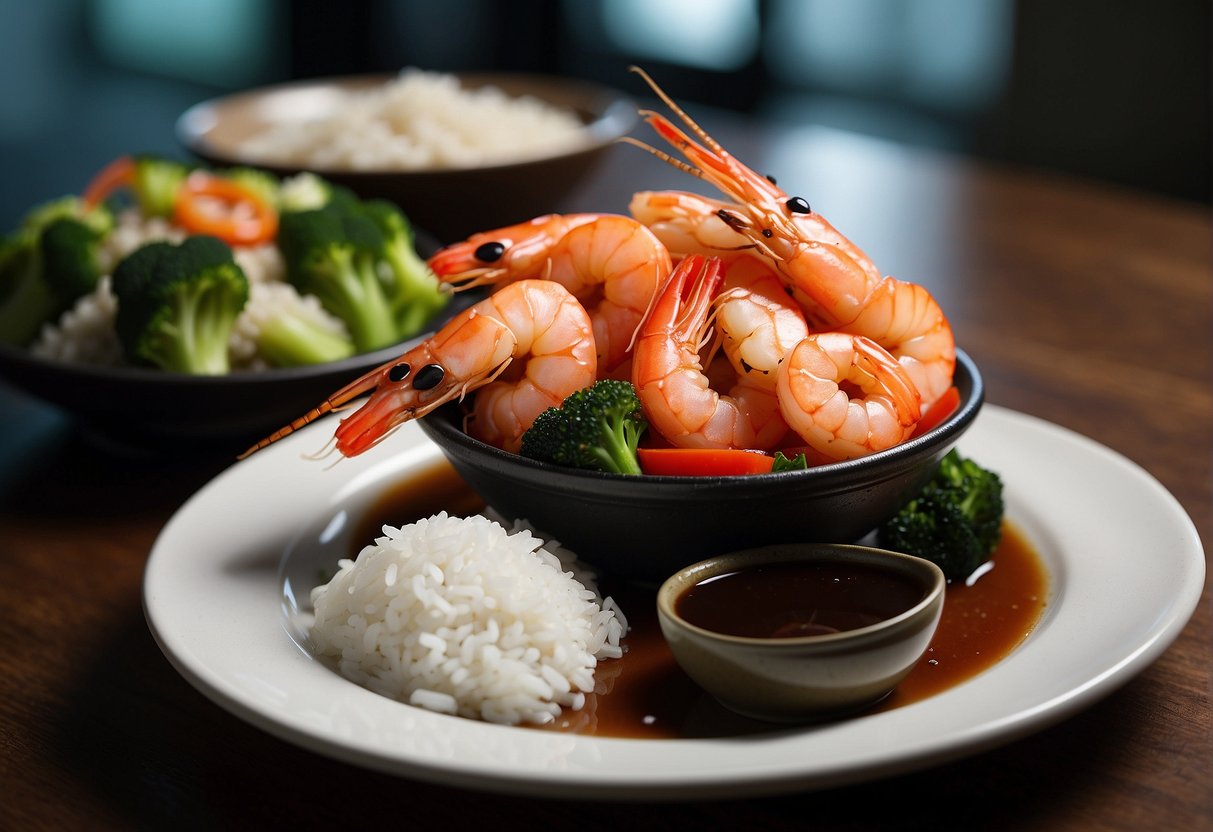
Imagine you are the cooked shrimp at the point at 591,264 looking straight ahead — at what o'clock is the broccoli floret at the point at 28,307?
The broccoli floret is roughly at 1 o'clock from the cooked shrimp.

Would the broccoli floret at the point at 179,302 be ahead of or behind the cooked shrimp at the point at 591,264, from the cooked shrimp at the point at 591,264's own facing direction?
ahead

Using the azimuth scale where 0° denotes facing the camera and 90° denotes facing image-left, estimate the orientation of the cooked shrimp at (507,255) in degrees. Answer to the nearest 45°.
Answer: approximately 90°

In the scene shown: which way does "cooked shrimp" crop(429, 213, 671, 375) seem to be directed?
to the viewer's left

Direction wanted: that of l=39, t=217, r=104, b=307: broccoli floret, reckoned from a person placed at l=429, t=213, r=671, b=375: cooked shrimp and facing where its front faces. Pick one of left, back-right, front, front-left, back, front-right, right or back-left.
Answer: front-right

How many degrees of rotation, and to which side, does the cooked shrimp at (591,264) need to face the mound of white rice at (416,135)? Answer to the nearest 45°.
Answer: approximately 90° to its right

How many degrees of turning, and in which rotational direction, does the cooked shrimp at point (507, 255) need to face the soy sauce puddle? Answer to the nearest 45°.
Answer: approximately 90° to its left
